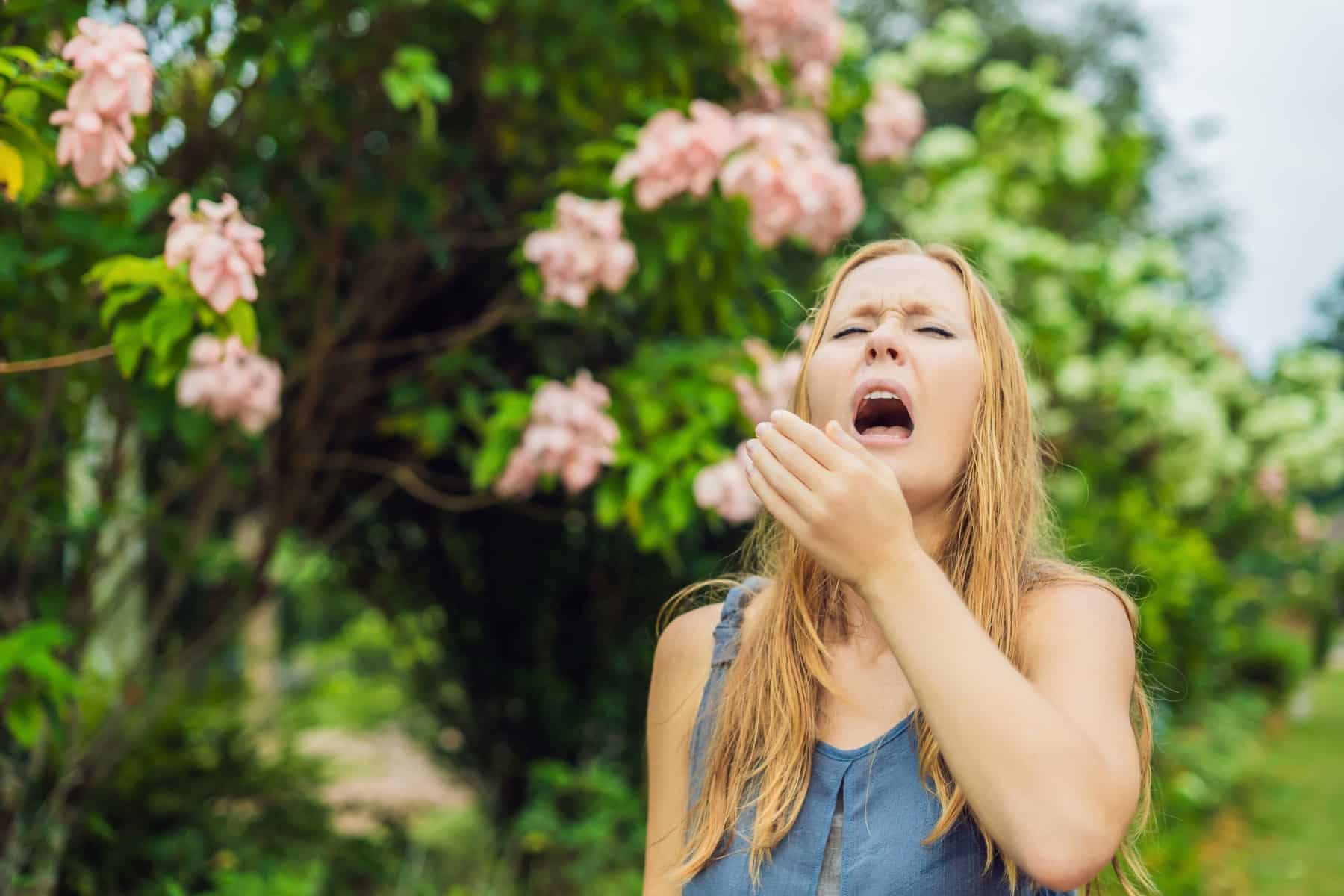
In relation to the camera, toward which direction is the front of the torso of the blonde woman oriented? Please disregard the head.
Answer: toward the camera

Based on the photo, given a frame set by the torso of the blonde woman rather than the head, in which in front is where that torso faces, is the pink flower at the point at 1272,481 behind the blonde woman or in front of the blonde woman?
behind

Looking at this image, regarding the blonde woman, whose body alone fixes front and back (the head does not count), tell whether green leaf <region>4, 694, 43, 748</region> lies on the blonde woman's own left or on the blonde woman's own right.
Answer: on the blonde woman's own right

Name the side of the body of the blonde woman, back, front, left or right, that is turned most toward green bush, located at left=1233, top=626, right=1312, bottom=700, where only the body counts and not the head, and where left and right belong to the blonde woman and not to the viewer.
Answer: back

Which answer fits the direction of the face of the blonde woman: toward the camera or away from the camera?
toward the camera
